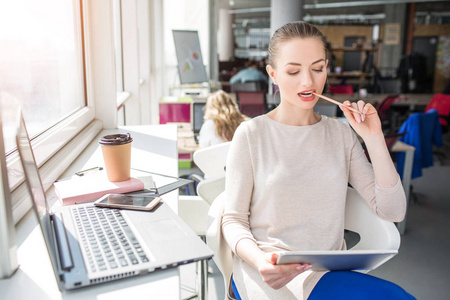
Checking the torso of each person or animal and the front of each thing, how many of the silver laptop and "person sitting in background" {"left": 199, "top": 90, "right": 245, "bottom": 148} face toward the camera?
0

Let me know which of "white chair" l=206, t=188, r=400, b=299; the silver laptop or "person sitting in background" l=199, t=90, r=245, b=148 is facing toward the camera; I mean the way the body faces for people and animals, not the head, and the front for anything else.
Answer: the white chair

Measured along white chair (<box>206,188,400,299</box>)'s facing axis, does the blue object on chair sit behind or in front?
behind

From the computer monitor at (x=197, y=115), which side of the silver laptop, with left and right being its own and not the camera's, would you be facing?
left

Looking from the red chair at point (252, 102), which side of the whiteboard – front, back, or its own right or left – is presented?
front

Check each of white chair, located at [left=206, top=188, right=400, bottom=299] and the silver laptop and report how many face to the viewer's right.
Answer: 1

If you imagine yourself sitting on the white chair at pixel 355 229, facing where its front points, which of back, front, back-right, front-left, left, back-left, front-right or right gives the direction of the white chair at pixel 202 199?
back-right

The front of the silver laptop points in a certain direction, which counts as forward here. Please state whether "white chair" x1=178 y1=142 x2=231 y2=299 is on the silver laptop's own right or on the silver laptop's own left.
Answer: on the silver laptop's own left

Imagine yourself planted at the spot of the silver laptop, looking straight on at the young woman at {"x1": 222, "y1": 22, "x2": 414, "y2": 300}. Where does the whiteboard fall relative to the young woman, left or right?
left

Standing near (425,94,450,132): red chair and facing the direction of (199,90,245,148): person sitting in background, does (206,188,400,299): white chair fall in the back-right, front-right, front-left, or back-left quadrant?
front-left

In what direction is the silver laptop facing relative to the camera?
to the viewer's right

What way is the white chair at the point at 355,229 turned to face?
toward the camera

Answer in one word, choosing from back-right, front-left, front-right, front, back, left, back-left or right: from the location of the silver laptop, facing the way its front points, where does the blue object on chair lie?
front-left

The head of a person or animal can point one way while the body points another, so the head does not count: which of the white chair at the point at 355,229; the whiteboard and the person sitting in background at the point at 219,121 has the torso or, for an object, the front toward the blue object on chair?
the whiteboard

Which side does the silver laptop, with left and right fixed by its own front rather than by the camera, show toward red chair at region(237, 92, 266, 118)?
left

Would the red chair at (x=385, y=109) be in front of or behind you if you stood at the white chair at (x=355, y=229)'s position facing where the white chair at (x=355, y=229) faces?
behind

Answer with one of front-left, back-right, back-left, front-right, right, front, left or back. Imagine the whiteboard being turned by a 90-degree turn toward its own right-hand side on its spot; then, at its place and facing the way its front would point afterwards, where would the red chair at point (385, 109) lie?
back-left

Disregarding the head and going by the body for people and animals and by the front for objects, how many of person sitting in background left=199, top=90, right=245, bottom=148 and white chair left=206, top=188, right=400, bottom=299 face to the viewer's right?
0
